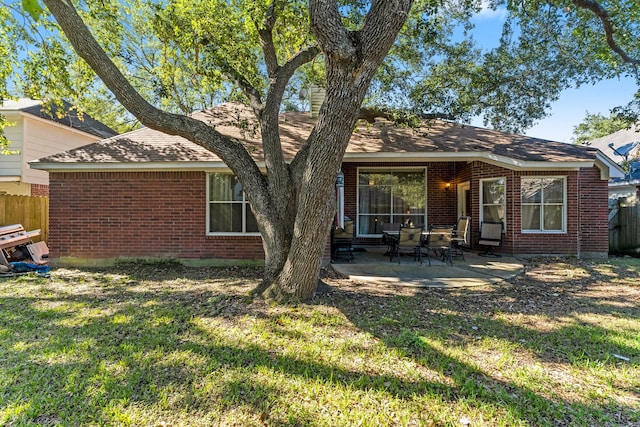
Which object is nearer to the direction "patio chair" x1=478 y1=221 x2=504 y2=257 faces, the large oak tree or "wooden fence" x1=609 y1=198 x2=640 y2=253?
the large oak tree

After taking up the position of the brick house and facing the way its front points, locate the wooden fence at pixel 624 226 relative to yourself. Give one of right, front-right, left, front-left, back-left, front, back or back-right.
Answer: right

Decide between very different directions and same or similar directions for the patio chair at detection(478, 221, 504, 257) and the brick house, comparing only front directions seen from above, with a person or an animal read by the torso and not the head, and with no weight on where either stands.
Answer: very different directions

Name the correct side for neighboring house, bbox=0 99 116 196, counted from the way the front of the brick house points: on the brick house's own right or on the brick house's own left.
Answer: on the brick house's own left

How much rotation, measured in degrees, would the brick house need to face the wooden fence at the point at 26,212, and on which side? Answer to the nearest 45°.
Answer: approximately 90° to its left

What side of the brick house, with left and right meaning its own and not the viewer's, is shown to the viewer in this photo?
back

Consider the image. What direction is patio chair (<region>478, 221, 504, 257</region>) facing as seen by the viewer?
toward the camera

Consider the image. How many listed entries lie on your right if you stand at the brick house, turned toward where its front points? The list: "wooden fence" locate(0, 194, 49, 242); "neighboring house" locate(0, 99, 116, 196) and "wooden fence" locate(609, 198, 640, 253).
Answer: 1
